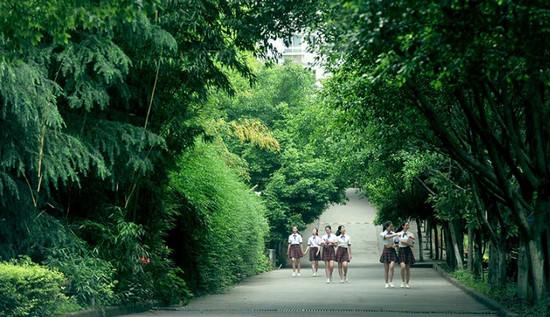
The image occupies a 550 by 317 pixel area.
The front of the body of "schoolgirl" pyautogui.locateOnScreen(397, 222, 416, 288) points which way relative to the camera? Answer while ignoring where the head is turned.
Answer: toward the camera

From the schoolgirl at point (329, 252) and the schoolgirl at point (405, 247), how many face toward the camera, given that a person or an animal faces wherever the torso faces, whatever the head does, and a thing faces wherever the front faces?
2

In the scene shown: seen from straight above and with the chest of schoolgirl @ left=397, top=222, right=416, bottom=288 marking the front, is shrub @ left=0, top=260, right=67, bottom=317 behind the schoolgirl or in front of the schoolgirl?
in front

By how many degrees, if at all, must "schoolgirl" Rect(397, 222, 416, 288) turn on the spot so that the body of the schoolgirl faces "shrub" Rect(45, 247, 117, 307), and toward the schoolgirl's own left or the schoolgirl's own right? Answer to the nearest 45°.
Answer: approximately 45° to the schoolgirl's own right

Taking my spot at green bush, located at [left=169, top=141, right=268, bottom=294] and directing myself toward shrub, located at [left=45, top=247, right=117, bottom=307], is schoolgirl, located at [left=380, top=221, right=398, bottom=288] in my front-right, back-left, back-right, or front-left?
back-left

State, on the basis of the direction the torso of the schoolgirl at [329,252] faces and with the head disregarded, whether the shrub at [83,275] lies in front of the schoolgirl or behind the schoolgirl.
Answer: in front

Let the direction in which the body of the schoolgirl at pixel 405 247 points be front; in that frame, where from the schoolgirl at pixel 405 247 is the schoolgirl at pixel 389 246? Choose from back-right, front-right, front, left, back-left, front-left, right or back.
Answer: right

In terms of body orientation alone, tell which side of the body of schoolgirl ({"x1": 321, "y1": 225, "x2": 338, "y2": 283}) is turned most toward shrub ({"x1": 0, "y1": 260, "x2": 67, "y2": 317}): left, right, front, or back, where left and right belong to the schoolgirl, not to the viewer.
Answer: front

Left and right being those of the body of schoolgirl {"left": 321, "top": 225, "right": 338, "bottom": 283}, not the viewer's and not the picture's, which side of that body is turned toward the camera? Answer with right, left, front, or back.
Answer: front

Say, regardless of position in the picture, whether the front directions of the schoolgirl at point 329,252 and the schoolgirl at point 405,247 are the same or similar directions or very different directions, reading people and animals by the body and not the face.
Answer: same or similar directions
